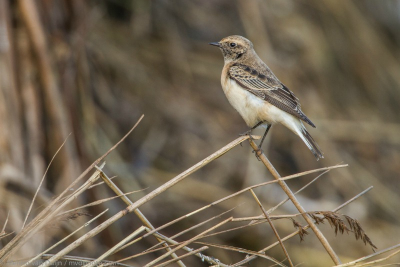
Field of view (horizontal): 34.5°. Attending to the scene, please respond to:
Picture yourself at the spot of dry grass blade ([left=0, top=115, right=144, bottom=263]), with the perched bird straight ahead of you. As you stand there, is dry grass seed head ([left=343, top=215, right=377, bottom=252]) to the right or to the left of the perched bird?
right

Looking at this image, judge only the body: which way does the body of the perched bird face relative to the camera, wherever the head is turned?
to the viewer's left

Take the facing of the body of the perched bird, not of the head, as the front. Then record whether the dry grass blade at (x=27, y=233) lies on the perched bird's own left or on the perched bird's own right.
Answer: on the perched bird's own left

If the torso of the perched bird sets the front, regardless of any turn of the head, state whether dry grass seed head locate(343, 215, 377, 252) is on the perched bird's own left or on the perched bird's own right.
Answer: on the perched bird's own left
